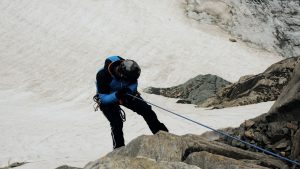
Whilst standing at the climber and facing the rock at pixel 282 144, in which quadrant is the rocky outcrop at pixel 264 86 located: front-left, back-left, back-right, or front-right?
front-left

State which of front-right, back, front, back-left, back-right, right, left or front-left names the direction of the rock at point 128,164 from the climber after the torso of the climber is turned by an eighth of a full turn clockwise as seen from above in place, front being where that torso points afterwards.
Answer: front

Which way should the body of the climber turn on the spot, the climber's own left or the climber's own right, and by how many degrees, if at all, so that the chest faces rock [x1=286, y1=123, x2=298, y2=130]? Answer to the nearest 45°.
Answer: approximately 45° to the climber's own left

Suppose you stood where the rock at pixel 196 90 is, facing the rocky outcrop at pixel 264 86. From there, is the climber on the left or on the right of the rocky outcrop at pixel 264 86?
right

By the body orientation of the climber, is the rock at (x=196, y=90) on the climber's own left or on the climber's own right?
on the climber's own left

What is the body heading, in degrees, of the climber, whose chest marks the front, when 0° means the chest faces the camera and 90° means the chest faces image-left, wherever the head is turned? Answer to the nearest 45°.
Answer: approximately 315°

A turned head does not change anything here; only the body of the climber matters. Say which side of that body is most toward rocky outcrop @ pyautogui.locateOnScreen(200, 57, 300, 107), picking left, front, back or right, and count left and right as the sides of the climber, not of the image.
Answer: left
